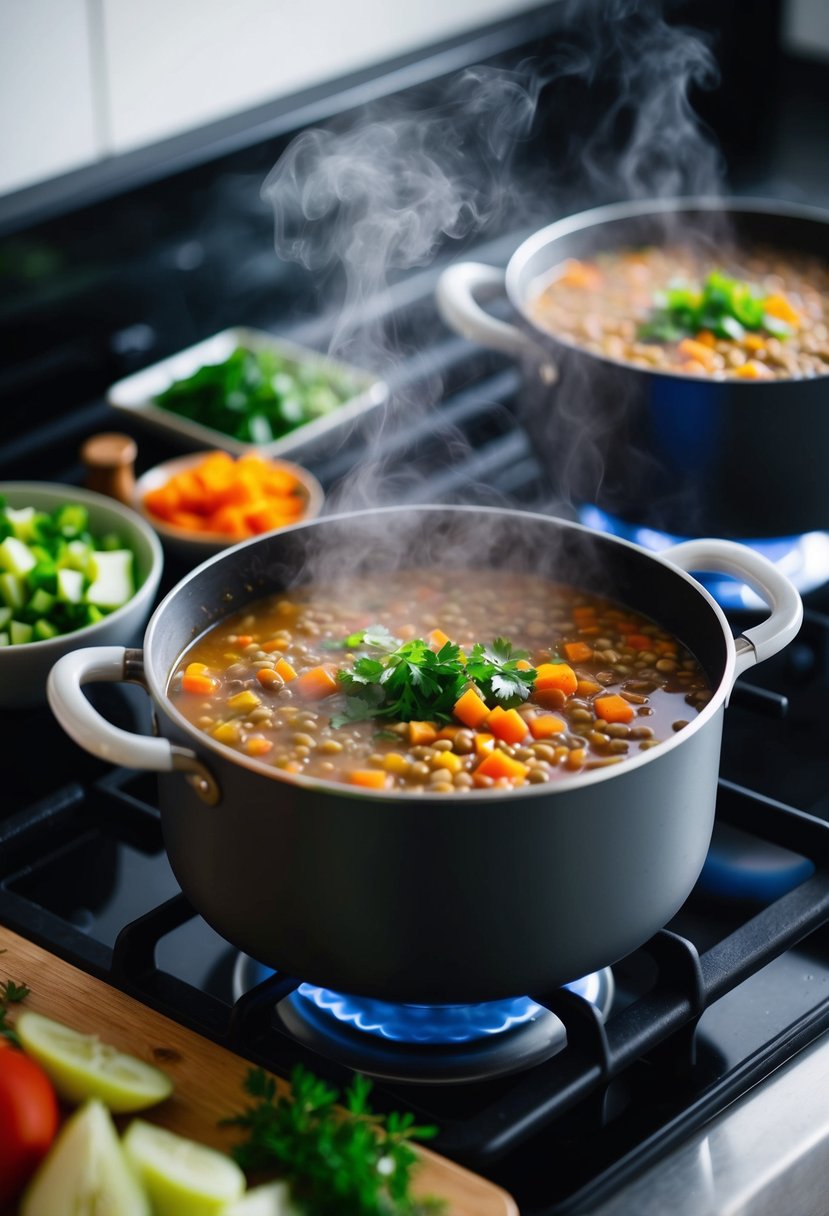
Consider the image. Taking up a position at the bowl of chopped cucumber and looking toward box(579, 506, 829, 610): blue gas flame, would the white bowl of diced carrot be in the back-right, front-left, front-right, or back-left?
front-left

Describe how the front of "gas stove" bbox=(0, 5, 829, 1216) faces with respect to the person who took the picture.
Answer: facing the viewer and to the right of the viewer
